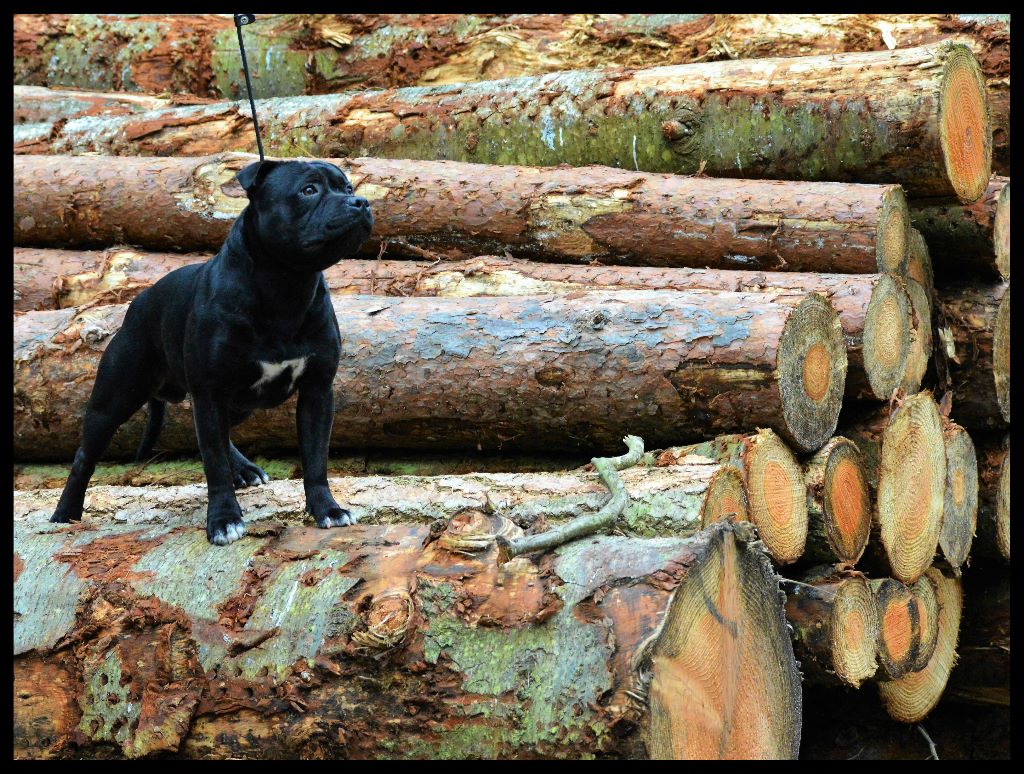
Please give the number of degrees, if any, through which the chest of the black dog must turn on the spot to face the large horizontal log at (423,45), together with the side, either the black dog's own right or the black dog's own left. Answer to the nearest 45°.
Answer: approximately 135° to the black dog's own left

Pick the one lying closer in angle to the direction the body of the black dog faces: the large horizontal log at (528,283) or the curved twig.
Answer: the curved twig

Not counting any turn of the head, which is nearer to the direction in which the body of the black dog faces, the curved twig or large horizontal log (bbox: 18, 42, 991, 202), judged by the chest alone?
the curved twig

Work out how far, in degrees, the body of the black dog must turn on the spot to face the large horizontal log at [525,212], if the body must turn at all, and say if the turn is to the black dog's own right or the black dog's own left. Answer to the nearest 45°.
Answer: approximately 90° to the black dog's own left

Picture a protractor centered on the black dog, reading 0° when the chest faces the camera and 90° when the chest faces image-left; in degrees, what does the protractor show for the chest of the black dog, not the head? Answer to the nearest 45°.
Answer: approximately 315°

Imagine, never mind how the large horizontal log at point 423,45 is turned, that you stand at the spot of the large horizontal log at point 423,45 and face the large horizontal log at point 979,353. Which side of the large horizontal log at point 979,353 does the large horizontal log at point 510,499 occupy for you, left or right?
right

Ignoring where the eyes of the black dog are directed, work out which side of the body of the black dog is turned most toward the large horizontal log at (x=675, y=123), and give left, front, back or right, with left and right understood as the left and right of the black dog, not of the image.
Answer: left
